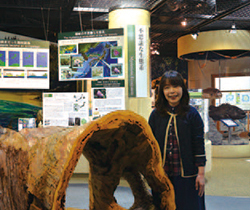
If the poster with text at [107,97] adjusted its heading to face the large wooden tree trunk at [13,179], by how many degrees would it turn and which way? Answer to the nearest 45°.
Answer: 0° — it already faces it

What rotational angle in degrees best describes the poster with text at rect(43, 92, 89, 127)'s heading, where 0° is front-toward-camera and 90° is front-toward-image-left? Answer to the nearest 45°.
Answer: approximately 0°
